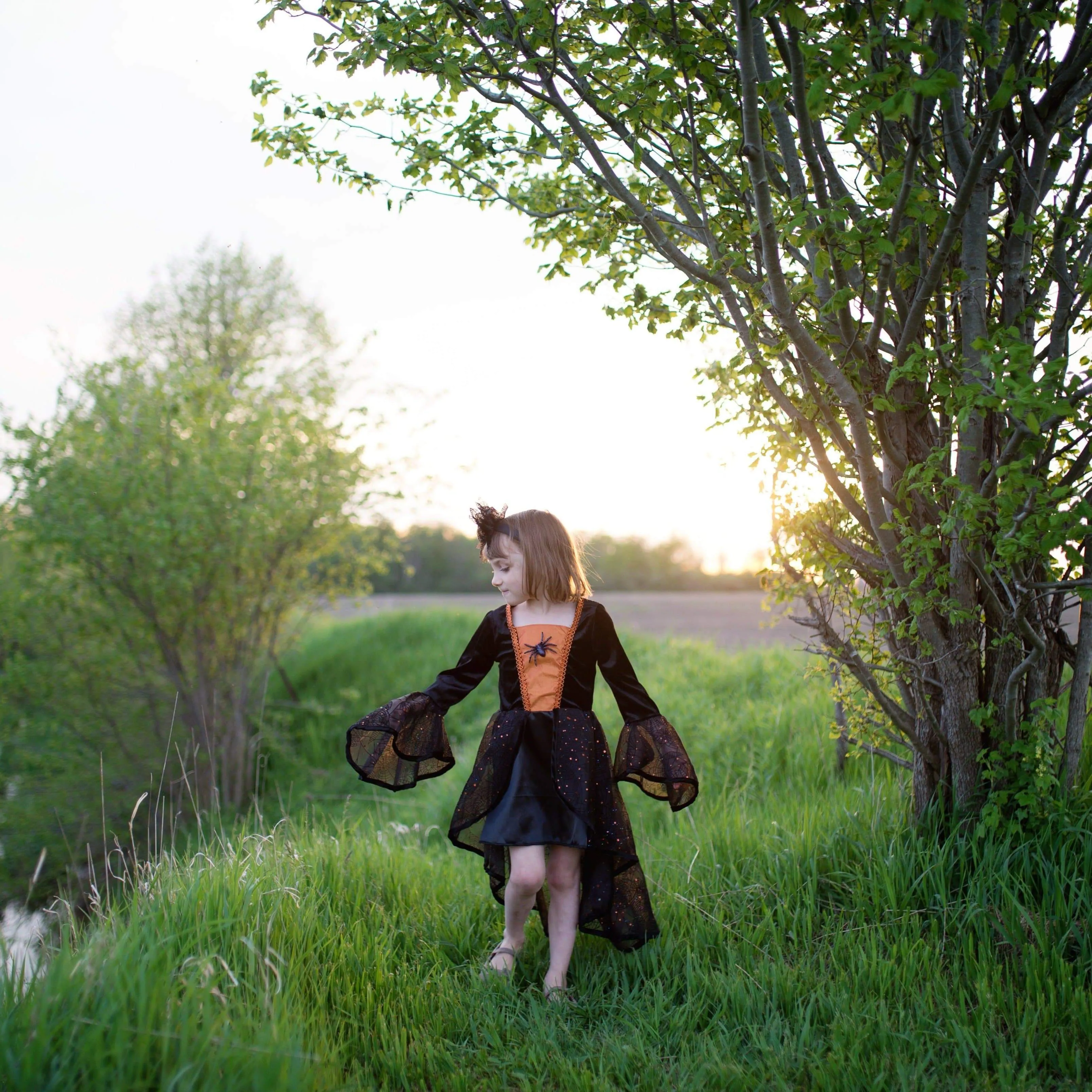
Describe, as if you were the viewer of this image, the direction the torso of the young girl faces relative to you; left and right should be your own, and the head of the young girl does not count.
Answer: facing the viewer

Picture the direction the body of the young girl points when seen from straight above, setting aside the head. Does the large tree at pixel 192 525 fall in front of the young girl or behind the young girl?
behind
